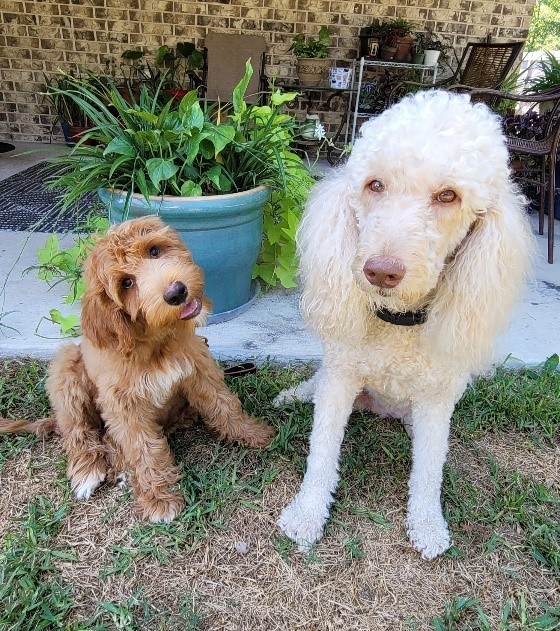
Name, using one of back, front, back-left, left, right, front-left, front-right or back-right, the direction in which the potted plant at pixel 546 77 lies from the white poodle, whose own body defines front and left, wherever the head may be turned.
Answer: back

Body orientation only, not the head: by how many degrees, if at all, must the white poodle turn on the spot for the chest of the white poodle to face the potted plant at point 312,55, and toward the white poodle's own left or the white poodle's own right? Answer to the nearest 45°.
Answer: approximately 180°

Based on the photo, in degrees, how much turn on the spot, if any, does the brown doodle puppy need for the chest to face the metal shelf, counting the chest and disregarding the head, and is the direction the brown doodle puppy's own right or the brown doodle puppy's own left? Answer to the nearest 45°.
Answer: approximately 90° to the brown doodle puppy's own left

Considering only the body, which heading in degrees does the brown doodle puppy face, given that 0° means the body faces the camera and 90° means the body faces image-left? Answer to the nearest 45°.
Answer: approximately 315°

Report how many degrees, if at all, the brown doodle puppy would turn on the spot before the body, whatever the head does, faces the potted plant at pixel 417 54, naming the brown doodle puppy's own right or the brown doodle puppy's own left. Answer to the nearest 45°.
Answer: approximately 90° to the brown doodle puppy's own left

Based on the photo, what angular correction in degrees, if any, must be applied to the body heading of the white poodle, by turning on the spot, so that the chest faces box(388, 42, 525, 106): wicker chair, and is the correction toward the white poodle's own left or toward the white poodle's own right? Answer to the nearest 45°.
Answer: approximately 180°
